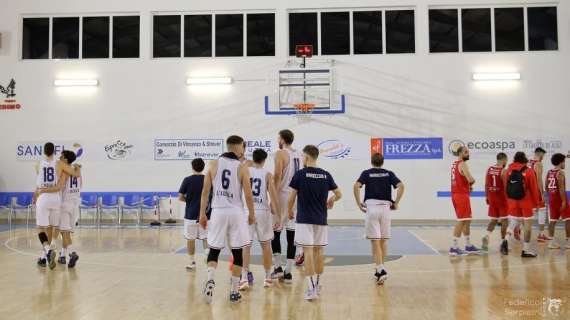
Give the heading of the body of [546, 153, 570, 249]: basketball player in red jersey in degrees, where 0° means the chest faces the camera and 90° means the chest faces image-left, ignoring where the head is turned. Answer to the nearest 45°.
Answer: approximately 225°

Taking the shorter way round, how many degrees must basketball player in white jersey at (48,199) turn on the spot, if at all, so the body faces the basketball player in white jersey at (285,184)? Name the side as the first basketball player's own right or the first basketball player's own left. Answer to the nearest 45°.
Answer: approximately 135° to the first basketball player's own right

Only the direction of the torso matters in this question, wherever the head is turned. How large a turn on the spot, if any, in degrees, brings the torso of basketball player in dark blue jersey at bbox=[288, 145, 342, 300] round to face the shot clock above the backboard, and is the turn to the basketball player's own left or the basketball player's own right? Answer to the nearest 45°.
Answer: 0° — they already face it

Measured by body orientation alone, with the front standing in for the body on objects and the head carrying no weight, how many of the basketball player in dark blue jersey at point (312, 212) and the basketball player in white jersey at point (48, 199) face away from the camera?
2

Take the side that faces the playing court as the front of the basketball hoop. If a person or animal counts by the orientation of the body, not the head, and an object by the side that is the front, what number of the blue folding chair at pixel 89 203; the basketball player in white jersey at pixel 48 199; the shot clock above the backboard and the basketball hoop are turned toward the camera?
3

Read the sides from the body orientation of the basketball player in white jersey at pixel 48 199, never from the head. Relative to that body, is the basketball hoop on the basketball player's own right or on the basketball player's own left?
on the basketball player's own right

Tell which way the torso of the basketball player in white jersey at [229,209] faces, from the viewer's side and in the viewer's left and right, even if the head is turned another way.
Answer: facing away from the viewer

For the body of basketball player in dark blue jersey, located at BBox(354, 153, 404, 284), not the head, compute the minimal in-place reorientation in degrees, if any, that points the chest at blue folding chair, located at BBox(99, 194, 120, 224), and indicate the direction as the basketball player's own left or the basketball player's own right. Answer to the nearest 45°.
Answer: approximately 45° to the basketball player's own left

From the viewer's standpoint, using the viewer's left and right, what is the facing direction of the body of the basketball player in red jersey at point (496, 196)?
facing away from the viewer and to the right of the viewer

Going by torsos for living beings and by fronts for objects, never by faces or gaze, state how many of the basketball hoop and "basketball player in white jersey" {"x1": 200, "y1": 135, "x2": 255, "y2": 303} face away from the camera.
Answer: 1

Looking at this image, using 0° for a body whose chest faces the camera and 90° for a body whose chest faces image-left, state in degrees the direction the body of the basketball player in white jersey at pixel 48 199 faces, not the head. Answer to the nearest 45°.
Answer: approximately 180°

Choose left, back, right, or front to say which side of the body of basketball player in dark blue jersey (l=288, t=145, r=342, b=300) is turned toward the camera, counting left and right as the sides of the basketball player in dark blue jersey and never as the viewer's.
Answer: back

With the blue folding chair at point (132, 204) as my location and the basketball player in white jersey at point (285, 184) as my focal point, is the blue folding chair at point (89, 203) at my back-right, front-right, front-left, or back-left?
back-right

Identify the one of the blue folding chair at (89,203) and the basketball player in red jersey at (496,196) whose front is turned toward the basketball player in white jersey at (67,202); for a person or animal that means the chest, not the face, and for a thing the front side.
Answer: the blue folding chair
